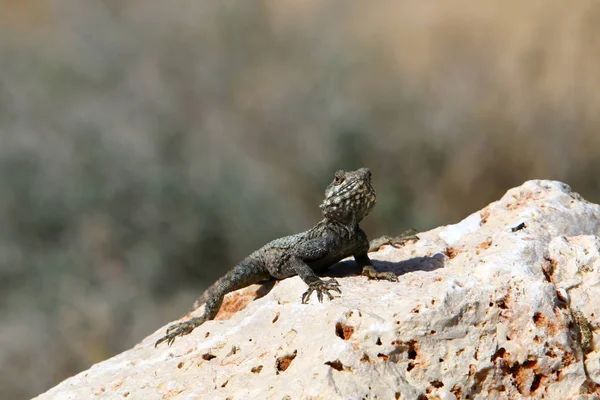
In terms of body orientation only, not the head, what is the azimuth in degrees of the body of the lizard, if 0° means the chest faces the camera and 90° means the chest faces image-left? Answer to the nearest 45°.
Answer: approximately 315°
